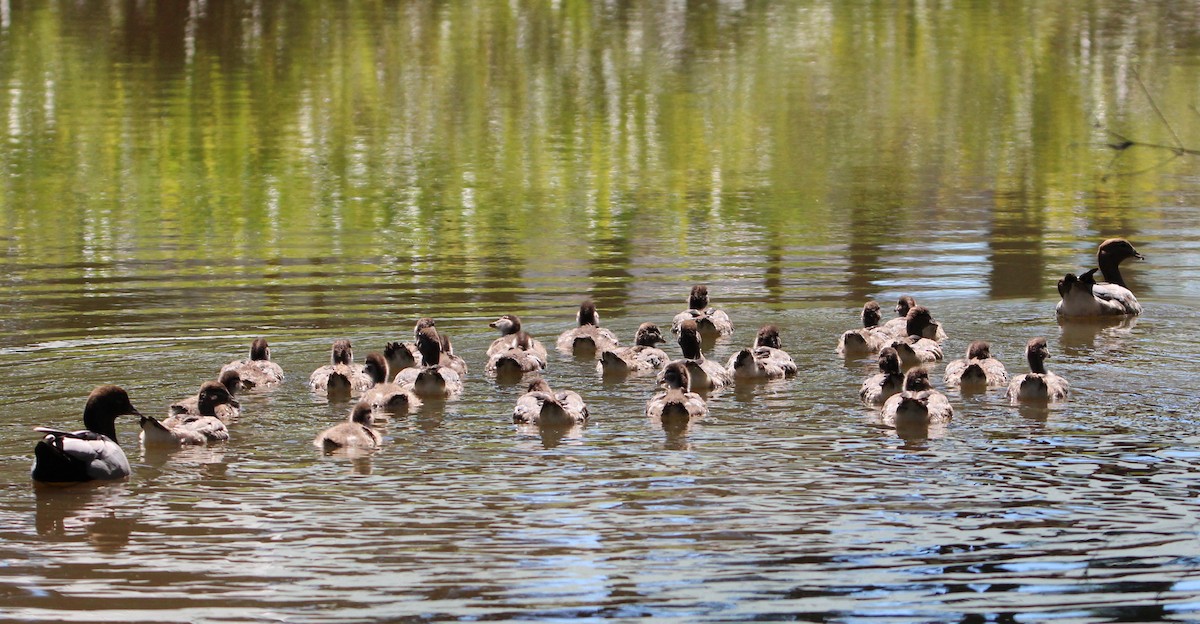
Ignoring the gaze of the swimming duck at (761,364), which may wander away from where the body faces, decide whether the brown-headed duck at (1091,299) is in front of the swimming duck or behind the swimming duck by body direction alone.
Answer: in front

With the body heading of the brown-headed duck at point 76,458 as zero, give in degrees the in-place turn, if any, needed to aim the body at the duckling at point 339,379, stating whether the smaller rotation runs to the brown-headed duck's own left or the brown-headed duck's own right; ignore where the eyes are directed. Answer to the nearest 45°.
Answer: approximately 45° to the brown-headed duck's own left

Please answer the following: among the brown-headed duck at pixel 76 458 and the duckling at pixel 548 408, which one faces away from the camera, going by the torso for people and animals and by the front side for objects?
the duckling

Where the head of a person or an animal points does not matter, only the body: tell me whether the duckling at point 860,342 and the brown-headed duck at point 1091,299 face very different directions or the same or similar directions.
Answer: same or similar directions

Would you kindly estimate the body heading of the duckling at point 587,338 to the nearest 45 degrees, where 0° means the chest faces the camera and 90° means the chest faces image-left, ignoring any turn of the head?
approximately 180°

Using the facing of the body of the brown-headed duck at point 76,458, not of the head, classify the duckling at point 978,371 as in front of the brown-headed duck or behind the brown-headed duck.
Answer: in front

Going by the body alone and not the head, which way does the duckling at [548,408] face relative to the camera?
away from the camera

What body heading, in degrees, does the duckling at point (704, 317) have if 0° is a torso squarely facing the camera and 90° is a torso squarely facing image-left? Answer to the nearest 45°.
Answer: approximately 180°

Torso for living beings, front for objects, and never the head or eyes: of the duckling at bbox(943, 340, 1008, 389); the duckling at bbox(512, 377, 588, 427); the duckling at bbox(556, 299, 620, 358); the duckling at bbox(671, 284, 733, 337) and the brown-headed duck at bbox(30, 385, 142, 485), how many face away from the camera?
4

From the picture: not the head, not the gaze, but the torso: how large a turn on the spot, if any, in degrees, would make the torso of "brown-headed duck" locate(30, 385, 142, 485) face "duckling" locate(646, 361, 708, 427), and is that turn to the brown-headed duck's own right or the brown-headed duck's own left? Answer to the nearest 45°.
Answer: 0° — it already faces it

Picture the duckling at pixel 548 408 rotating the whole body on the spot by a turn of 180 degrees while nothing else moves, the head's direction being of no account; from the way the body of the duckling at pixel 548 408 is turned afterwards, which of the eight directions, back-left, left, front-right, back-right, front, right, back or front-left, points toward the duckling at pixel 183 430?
right

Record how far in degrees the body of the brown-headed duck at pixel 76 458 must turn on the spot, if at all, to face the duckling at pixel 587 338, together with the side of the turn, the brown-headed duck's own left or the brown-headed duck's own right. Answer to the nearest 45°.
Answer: approximately 45° to the brown-headed duck's own left

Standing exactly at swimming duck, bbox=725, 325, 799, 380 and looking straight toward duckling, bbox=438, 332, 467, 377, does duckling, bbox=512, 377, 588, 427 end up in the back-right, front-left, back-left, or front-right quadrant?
front-left

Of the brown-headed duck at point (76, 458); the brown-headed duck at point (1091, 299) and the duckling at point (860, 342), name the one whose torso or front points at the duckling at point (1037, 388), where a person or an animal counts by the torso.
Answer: the brown-headed duck at point (76, 458)

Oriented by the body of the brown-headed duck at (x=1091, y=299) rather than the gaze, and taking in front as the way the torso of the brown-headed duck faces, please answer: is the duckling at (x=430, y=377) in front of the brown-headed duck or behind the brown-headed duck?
behind

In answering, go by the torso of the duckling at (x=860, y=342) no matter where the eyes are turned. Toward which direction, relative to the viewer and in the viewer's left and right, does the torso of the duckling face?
facing away from the viewer and to the right of the viewer

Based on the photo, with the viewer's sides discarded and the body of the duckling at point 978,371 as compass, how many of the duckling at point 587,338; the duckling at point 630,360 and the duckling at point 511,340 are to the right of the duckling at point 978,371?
0
